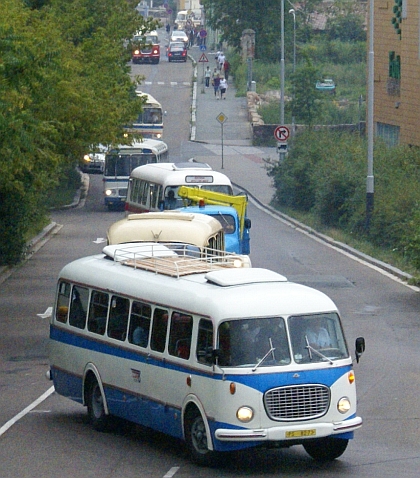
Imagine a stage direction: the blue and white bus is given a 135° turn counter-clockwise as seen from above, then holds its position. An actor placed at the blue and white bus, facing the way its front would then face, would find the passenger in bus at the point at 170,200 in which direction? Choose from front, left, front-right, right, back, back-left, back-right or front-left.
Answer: front

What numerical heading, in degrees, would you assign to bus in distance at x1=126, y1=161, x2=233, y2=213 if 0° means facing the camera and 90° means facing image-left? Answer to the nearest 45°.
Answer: approximately 315°

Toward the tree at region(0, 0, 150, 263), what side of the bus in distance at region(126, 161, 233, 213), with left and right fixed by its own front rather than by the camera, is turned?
right

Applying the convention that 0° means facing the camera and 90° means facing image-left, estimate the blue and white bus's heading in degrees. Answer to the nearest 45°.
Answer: approximately 315°

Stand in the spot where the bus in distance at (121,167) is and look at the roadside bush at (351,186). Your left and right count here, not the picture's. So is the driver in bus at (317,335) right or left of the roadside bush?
right

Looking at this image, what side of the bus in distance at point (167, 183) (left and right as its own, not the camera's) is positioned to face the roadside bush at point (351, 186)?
left

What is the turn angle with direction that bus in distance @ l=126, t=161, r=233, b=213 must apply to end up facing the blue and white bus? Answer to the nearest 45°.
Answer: approximately 45° to its right
